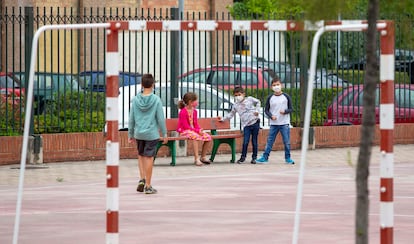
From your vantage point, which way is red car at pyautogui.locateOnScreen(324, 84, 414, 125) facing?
to the viewer's right

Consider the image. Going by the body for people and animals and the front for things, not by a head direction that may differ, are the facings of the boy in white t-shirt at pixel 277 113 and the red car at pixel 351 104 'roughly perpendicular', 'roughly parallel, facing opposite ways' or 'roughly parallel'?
roughly perpendicular

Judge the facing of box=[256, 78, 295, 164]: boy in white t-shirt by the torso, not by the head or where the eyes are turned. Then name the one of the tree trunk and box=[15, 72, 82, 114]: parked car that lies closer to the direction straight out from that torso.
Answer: the tree trunk

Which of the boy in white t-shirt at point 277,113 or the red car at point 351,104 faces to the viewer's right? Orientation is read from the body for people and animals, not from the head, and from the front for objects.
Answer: the red car

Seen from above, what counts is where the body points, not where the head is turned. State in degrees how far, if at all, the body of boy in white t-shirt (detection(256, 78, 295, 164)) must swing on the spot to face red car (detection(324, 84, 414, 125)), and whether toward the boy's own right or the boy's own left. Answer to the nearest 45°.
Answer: approximately 135° to the boy's own left

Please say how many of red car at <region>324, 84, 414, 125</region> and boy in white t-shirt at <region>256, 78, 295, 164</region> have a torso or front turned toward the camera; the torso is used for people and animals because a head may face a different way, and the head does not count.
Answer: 1

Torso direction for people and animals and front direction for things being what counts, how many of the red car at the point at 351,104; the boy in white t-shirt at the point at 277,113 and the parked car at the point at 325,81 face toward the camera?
1

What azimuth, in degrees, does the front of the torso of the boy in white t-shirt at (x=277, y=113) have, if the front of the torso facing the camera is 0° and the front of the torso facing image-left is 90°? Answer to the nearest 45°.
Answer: approximately 0°

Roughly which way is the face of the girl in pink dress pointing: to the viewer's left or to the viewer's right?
to the viewer's right

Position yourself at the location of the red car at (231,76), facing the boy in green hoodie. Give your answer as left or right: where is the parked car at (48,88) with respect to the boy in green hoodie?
right

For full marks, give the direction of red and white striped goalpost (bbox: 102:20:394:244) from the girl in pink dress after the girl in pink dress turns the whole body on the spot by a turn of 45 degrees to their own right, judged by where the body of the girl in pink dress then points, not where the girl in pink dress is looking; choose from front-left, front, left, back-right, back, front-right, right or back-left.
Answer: front

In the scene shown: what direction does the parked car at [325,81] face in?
to the viewer's right
